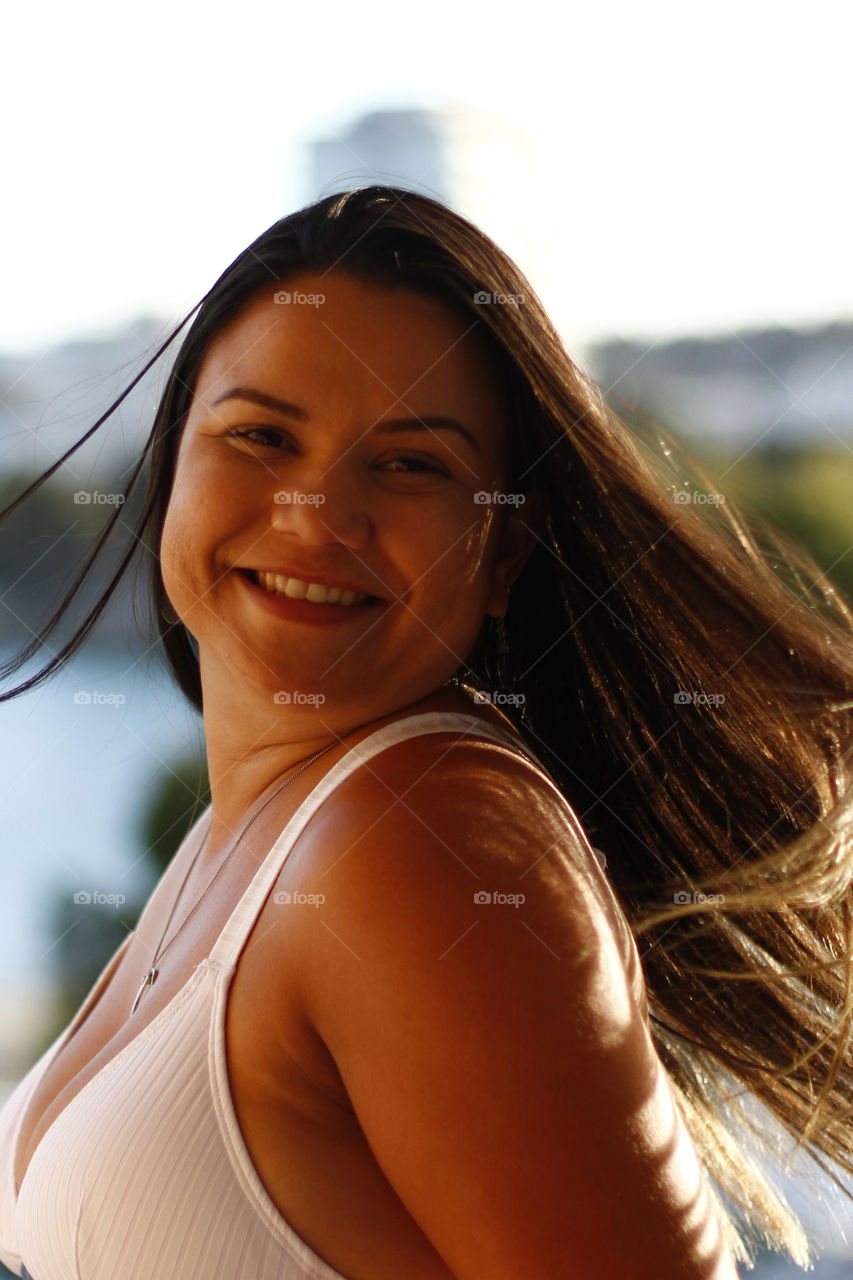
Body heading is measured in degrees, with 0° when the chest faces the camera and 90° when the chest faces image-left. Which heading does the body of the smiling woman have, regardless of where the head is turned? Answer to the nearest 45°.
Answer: approximately 45°

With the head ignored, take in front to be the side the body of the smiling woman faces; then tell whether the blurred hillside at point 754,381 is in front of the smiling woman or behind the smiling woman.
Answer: behind

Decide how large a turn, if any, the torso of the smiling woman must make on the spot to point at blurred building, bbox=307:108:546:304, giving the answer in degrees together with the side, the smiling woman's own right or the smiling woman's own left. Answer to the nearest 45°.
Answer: approximately 135° to the smiling woman's own right
